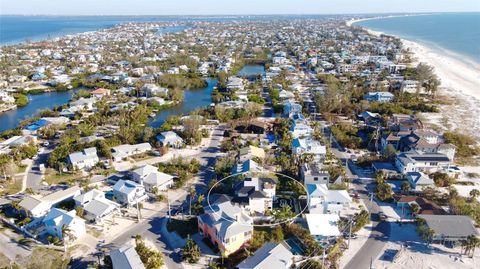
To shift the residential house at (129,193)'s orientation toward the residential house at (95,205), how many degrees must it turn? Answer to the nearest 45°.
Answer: approximately 90° to its right

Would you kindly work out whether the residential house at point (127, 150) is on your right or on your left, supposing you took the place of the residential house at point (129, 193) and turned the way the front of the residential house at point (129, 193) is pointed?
on your left

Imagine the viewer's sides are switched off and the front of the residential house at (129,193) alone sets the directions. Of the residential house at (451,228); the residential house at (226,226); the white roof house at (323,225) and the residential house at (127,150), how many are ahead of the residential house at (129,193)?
3

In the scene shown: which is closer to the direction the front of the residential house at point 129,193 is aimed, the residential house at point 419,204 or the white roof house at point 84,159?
the residential house

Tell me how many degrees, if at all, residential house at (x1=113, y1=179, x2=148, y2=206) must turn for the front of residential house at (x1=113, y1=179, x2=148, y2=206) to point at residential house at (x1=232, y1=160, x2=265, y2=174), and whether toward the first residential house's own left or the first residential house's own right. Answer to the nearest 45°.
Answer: approximately 45° to the first residential house's own left

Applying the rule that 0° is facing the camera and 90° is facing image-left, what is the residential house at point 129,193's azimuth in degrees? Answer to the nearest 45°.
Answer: approximately 315°

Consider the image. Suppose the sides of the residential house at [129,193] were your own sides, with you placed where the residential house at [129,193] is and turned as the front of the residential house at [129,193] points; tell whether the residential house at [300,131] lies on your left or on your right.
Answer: on your left

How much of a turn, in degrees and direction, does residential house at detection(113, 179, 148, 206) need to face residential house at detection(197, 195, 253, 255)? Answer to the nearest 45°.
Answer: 0° — it already faces it

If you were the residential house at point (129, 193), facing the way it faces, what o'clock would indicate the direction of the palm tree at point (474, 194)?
The palm tree is roughly at 11 o'clock from the residential house.
